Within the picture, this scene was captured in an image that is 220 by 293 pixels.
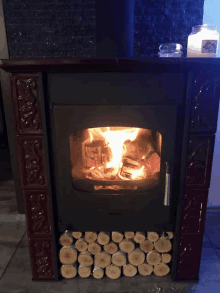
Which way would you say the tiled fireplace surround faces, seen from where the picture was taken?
facing the viewer
